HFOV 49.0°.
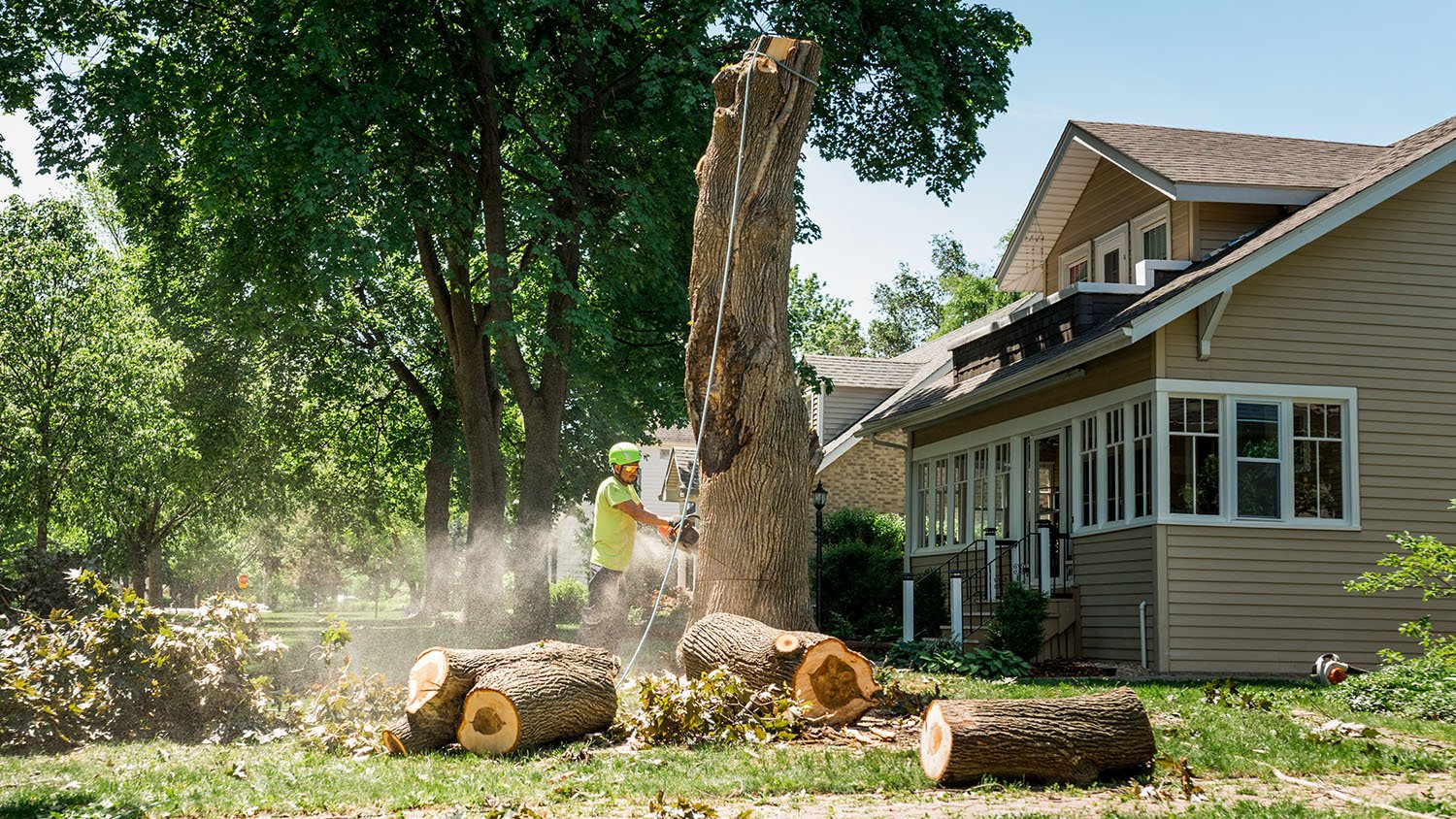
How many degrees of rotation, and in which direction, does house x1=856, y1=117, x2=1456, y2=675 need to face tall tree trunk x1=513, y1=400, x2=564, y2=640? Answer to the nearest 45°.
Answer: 0° — it already faces it

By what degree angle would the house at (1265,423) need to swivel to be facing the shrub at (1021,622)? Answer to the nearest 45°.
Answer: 0° — it already faces it

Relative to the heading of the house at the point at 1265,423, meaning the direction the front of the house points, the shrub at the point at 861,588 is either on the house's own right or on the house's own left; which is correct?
on the house's own right

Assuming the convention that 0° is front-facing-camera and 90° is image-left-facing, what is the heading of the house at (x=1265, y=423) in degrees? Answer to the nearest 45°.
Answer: approximately 90°

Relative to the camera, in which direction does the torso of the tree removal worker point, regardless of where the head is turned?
to the viewer's right

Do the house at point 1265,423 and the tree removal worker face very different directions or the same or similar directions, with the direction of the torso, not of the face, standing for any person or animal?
very different directions

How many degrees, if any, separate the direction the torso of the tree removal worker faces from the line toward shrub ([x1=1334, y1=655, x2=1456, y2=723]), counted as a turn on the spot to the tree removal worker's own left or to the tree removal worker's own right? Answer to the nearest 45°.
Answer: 0° — they already face it

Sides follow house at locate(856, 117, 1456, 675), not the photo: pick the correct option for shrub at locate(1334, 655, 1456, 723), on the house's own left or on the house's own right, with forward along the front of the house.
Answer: on the house's own left
